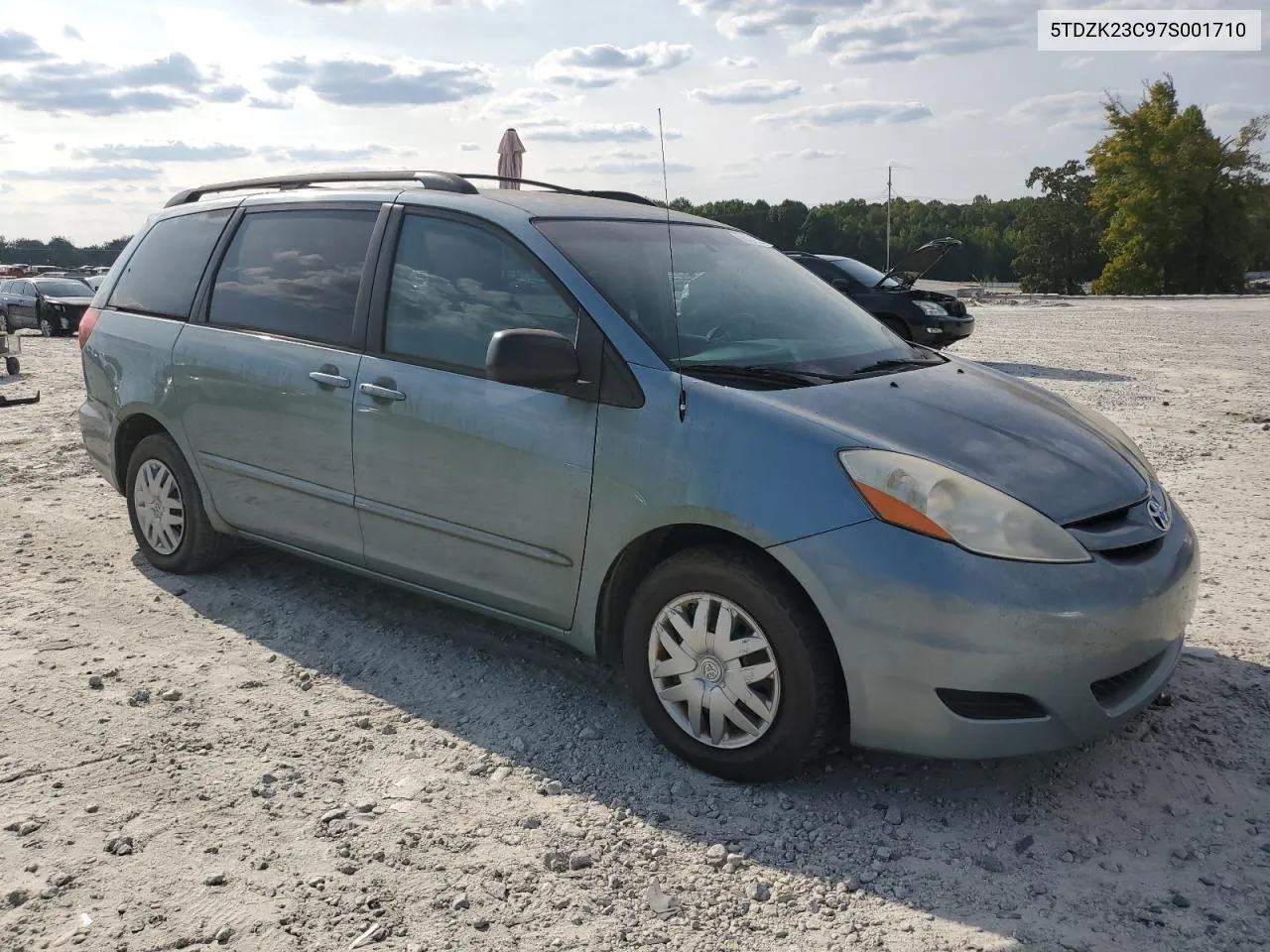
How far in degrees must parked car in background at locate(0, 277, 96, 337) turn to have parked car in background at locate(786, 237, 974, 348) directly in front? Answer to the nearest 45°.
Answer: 0° — it already faces it

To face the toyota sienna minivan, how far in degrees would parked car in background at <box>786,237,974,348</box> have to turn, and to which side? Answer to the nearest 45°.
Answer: approximately 45° to its right

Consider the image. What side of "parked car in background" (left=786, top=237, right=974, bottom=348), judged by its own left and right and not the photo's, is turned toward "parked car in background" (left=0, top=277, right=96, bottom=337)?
back

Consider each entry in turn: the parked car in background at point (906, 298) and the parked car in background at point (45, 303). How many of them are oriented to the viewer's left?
0

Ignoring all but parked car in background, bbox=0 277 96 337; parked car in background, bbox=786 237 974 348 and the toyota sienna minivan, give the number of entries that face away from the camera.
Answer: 0

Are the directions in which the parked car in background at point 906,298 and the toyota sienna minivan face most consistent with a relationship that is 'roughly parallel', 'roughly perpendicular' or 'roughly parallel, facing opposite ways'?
roughly parallel

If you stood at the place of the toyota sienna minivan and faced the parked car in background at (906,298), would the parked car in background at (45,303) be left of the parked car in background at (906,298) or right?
left

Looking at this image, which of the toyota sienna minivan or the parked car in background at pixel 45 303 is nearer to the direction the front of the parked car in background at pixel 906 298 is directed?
the toyota sienna minivan

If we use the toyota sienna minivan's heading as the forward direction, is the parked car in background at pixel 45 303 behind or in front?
behind

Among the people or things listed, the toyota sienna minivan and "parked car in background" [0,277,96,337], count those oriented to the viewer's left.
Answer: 0

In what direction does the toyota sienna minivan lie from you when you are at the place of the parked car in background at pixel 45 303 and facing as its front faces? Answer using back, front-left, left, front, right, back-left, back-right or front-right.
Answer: front-right

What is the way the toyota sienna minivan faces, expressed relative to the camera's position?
facing the viewer and to the right of the viewer

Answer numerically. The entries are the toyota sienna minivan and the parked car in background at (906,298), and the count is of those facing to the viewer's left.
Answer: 0

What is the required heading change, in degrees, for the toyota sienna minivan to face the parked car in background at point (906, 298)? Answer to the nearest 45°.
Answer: approximately 135° to its left
